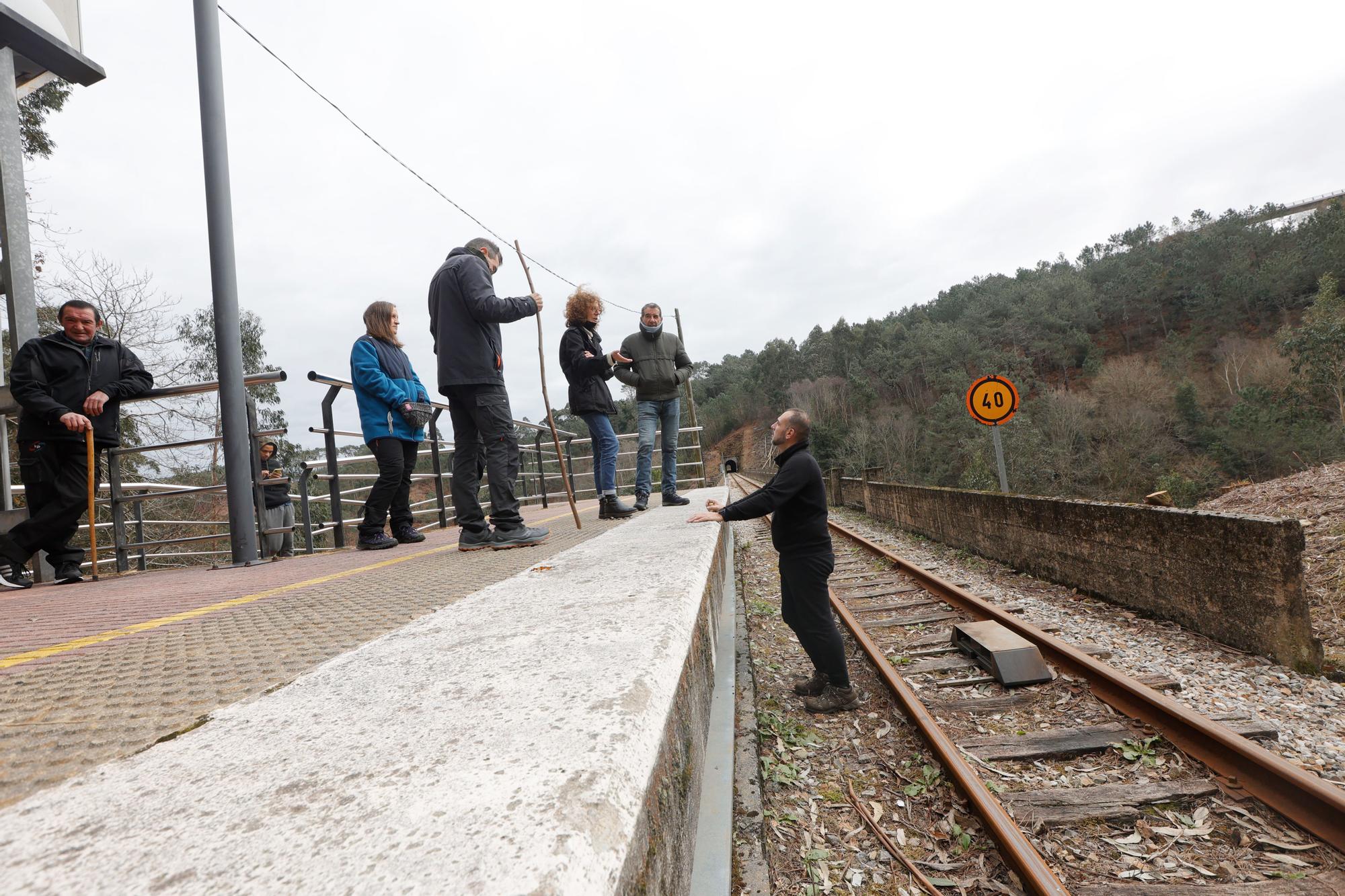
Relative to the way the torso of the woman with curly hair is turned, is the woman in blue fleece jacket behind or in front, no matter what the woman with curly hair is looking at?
behind

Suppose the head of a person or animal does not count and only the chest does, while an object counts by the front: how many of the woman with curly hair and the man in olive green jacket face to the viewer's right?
1

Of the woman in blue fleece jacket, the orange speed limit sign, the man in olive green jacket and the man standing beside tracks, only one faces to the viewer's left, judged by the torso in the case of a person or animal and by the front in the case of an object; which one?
the man standing beside tracks

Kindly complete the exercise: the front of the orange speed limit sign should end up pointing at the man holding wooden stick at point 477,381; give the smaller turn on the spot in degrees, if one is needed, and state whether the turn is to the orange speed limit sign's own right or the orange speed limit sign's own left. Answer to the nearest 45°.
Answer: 0° — it already faces them

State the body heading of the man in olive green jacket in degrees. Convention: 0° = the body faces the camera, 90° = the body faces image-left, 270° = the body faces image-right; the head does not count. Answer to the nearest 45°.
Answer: approximately 0°

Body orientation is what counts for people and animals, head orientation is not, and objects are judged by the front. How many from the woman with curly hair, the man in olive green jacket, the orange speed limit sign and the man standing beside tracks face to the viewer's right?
1

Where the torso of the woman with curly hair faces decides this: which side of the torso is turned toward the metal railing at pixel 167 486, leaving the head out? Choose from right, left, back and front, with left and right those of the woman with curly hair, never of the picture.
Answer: back

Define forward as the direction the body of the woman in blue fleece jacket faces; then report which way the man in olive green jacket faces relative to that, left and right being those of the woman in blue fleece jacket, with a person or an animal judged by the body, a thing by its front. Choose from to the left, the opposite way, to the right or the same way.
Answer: to the right

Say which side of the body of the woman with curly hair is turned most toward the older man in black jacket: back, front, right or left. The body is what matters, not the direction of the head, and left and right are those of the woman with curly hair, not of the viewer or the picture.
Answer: back

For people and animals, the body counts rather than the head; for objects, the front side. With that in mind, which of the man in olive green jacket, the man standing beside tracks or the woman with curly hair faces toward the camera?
the man in olive green jacket

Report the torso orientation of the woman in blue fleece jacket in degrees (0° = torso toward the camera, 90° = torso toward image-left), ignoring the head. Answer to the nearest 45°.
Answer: approximately 315°

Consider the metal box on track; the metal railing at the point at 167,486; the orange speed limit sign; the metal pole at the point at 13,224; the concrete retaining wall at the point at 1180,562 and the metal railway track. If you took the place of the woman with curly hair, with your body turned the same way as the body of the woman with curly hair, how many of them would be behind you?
2

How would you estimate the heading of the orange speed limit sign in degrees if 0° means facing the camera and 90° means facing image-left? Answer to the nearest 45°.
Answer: approximately 0°

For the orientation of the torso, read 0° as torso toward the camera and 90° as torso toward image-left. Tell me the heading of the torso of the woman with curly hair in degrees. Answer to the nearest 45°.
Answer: approximately 270°

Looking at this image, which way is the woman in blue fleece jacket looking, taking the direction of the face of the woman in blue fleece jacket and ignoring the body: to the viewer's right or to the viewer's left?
to the viewer's right
